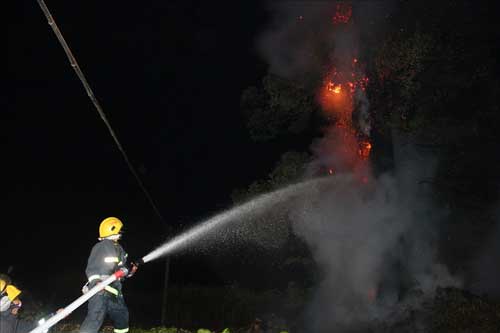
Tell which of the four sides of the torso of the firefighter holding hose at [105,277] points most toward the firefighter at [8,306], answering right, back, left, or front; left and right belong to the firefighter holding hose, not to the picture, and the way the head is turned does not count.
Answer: back

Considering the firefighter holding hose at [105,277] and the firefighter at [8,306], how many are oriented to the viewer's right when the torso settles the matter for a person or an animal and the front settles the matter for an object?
2

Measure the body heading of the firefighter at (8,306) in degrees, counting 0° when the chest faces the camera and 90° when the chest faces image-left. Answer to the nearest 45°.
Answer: approximately 270°

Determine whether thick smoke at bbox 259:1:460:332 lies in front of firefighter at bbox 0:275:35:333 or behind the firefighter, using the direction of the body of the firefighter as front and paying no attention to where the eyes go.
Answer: in front

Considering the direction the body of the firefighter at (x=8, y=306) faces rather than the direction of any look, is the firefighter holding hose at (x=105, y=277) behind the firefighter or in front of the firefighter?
in front

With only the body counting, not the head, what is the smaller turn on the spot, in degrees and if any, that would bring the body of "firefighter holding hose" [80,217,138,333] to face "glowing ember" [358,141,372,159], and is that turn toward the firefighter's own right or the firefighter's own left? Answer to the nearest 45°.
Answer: approximately 45° to the firefighter's own left

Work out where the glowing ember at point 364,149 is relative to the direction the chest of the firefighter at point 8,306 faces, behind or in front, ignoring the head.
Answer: in front

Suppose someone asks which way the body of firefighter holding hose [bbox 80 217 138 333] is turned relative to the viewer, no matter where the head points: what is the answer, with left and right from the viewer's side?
facing to the right of the viewer

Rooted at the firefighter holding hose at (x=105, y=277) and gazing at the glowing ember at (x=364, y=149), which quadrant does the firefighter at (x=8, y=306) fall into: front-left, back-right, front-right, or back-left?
back-left
